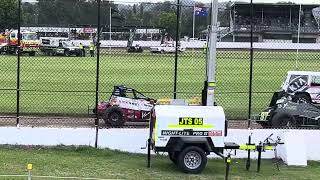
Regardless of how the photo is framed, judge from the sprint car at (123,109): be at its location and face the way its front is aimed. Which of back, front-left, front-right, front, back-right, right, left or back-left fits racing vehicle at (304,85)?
front-left

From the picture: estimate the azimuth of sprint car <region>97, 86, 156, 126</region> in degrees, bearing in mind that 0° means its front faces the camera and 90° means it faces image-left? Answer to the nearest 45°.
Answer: approximately 270°
